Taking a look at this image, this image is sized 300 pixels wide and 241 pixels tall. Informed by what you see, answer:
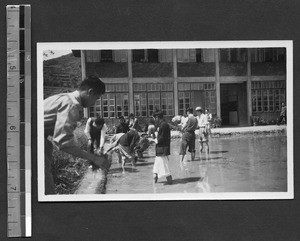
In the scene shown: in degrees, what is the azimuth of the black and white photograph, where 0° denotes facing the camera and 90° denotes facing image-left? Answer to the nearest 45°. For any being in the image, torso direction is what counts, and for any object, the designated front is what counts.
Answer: approximately 0°
